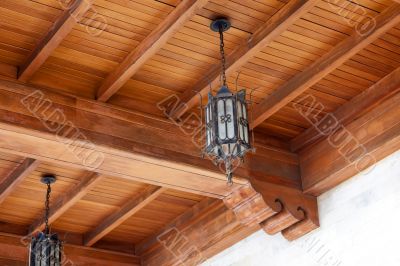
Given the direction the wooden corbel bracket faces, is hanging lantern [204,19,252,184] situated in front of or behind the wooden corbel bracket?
in front

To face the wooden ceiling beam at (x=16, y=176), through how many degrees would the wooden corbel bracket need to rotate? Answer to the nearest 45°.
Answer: approximately 45° to its right

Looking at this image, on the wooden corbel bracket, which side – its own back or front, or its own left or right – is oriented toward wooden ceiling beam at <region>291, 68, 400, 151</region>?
left

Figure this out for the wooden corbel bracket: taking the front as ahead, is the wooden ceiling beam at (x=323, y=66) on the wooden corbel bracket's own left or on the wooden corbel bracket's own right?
on the wooden corbel bracket's own left

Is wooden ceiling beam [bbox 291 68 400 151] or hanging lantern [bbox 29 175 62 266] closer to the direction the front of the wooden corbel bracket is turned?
the hanging lantern
